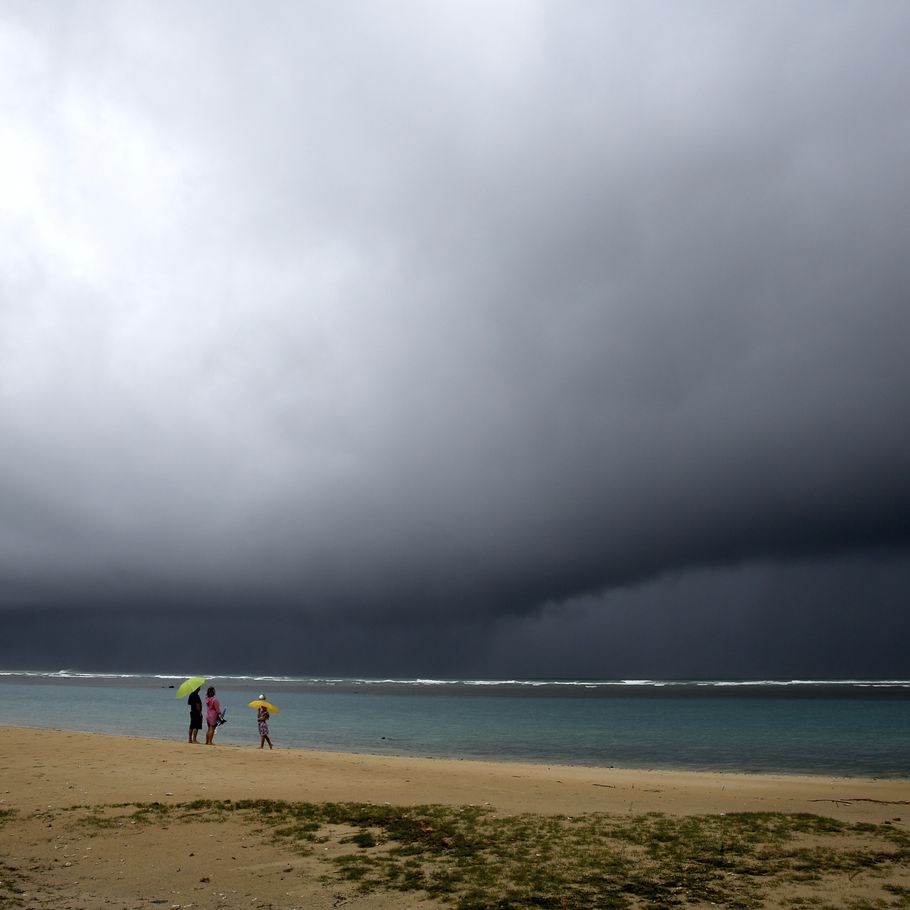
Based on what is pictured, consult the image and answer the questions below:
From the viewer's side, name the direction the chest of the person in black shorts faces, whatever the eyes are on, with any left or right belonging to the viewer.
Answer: facing away from the viewer and to the right of the viewer

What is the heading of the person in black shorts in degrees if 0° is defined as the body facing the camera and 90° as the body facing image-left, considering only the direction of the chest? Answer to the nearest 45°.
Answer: approximately 225°
